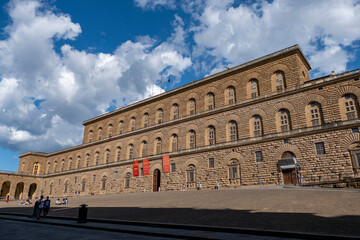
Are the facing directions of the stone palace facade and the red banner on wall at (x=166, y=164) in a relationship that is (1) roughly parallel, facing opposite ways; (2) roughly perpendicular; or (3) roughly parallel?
roughly parallel

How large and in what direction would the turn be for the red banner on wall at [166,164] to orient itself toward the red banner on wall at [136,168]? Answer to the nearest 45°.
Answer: approximately 90° to its right

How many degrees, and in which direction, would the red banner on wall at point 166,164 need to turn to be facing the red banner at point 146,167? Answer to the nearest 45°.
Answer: approximately 90° to its right

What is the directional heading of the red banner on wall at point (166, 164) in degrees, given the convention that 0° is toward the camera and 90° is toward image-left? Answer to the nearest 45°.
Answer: approximately 45°
